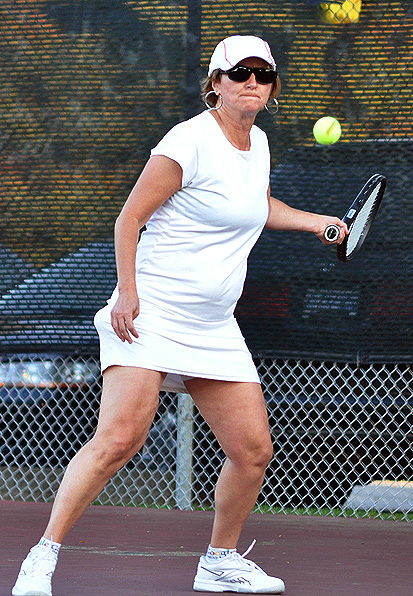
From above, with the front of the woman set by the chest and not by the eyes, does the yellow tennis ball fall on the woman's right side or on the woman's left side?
on the woman's left side

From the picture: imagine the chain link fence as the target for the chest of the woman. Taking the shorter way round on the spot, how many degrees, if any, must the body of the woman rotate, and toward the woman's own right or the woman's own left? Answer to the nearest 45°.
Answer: approximately 135° to the woman's own left

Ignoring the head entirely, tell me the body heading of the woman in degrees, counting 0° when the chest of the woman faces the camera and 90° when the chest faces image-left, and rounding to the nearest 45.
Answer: approximately 315°
